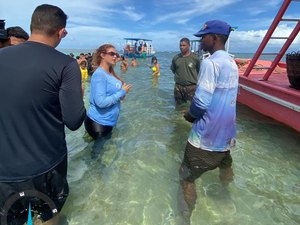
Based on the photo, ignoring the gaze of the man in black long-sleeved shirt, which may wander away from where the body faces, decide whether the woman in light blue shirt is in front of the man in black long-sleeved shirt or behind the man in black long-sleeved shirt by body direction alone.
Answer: in front

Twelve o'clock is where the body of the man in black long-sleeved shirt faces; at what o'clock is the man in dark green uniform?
The man in dark green uniform is roughly at 12 o'clock from the man in black long-sleeved shirt.

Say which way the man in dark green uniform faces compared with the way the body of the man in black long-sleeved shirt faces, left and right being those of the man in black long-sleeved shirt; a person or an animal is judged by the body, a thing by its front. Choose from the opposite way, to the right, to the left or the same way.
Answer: the opposite way

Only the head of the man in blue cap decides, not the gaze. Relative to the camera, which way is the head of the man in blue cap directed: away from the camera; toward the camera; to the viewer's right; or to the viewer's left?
to the viewer's left

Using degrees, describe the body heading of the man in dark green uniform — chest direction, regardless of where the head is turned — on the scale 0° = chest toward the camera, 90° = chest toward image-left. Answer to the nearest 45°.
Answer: approximately 0°

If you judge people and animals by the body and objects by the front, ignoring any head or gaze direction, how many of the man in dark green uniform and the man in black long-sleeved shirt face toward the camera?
1

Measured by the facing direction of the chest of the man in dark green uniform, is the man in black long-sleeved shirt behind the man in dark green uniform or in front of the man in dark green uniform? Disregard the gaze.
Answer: in front

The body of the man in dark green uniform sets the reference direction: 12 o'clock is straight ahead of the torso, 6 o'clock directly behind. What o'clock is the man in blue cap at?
The man in blue cap is roughly at 12 o'clock from the man in dark green uniform.

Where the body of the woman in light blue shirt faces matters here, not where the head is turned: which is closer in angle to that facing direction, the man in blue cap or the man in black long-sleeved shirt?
the man in blue cap

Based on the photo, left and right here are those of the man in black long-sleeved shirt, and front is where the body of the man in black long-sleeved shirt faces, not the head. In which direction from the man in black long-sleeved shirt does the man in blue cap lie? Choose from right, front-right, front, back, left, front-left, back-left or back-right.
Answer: front-right

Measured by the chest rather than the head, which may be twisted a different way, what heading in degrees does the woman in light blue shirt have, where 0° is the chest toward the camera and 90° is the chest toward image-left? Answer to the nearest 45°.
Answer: approximately 270°

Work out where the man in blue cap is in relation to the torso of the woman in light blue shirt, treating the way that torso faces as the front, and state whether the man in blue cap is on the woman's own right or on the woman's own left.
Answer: on the woman's own right

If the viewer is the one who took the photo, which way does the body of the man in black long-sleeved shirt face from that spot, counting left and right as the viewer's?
facing away from the viewer and to the right of the viewer
